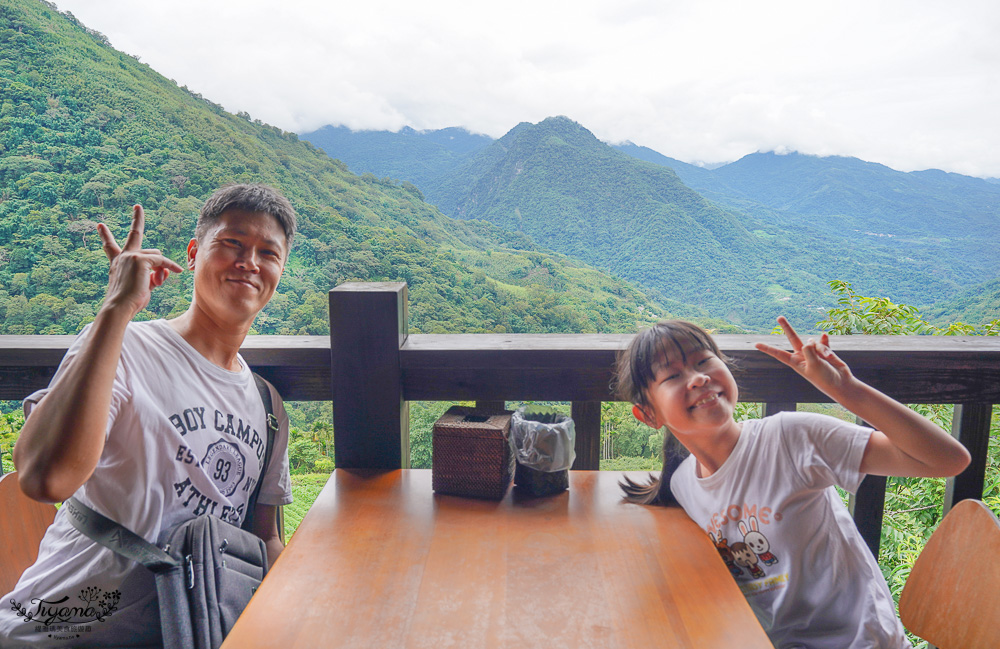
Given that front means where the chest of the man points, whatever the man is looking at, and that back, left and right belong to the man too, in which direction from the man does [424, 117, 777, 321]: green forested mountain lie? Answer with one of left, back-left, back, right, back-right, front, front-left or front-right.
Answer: left

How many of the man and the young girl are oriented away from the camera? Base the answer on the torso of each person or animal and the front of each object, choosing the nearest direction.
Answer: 0

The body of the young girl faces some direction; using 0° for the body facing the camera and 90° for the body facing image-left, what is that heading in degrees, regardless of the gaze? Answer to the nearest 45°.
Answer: approximately 45°

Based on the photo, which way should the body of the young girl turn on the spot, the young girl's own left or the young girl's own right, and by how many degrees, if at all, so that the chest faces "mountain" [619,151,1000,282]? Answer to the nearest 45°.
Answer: approximately 135° to the young girl's own right

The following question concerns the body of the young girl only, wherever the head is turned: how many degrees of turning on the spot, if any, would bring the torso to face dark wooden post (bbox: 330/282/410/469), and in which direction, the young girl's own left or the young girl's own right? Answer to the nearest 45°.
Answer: approximately 45° to the young girl's own right

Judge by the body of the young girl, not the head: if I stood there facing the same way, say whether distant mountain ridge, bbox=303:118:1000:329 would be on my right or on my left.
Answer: on my right
